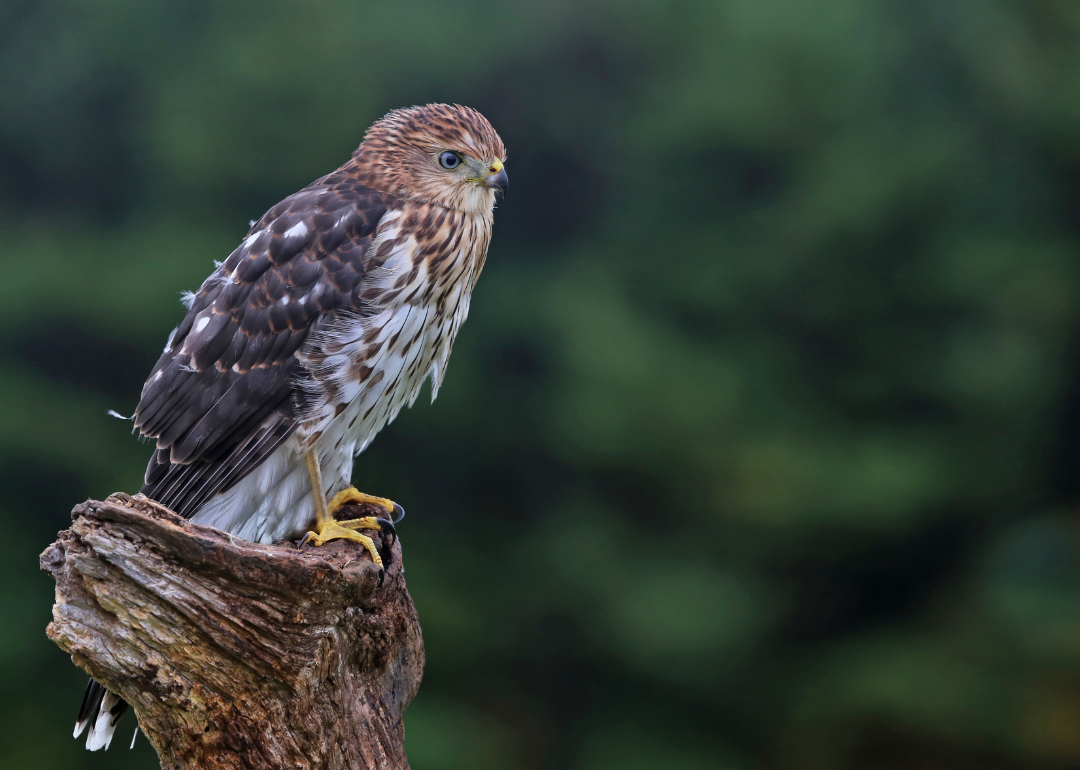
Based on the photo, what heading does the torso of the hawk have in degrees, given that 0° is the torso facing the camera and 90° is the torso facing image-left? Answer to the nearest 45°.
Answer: approximately 270°
